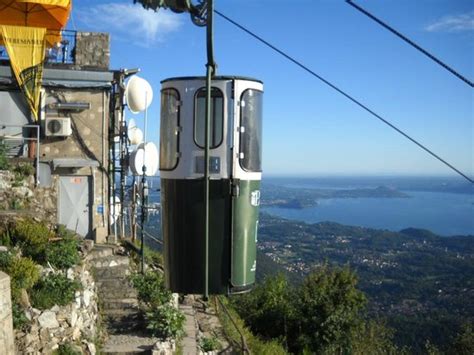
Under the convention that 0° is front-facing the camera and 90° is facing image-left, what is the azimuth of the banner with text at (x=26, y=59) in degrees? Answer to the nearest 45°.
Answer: approximately 0°

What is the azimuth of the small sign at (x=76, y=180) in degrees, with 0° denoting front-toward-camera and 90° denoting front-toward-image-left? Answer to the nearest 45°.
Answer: approximately 0°
